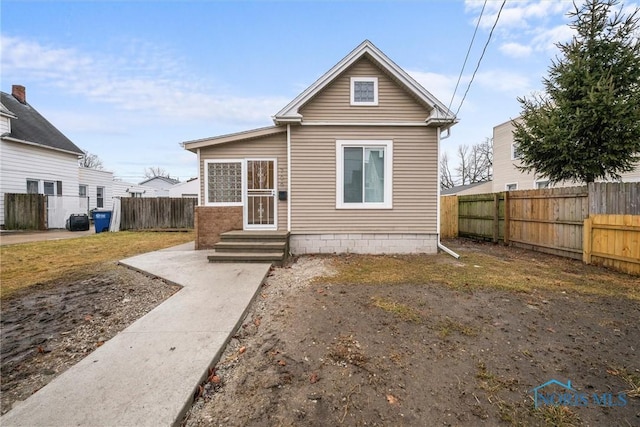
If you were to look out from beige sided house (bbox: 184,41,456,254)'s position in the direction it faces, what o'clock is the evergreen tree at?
The evergreen tree is roughly at 9 o'clock from the beige sided house.

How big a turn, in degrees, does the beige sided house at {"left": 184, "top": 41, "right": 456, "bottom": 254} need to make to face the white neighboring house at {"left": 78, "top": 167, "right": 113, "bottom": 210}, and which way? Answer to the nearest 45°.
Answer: approximately 135° to its right

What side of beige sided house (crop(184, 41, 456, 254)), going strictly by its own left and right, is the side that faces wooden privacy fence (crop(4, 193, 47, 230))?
right

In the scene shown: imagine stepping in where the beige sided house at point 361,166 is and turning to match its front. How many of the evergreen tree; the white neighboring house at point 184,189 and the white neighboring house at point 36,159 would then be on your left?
1

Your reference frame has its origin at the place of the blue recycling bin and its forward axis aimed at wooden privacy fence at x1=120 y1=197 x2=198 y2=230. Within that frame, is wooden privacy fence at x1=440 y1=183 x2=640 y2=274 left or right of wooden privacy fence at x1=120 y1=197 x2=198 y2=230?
right

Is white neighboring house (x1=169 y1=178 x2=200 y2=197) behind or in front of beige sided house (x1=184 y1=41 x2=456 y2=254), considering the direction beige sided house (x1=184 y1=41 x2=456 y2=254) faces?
behind

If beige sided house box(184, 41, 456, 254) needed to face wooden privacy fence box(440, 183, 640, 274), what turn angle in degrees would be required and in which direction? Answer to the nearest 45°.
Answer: approximately 90° to its left

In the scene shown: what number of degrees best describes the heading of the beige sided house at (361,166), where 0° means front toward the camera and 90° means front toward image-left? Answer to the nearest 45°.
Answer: approximately 0°

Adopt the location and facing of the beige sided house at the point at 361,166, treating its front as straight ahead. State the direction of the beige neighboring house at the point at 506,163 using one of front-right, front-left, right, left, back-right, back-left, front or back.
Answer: back-left

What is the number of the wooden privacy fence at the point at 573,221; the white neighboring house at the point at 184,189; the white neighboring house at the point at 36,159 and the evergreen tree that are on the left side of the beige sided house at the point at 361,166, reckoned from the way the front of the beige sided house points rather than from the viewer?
2

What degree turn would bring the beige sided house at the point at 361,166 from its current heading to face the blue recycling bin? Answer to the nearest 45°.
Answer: approximately 135° to its right

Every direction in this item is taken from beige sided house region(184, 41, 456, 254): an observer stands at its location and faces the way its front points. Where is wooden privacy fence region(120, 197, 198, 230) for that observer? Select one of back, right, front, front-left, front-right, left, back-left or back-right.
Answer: back-right

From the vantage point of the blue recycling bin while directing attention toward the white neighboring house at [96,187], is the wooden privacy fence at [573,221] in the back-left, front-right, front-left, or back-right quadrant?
back-right

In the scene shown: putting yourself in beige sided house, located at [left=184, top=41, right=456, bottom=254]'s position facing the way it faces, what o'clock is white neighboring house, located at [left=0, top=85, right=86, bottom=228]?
The white neighboring house is roughly at 4 o'clock from the beige sided house.
